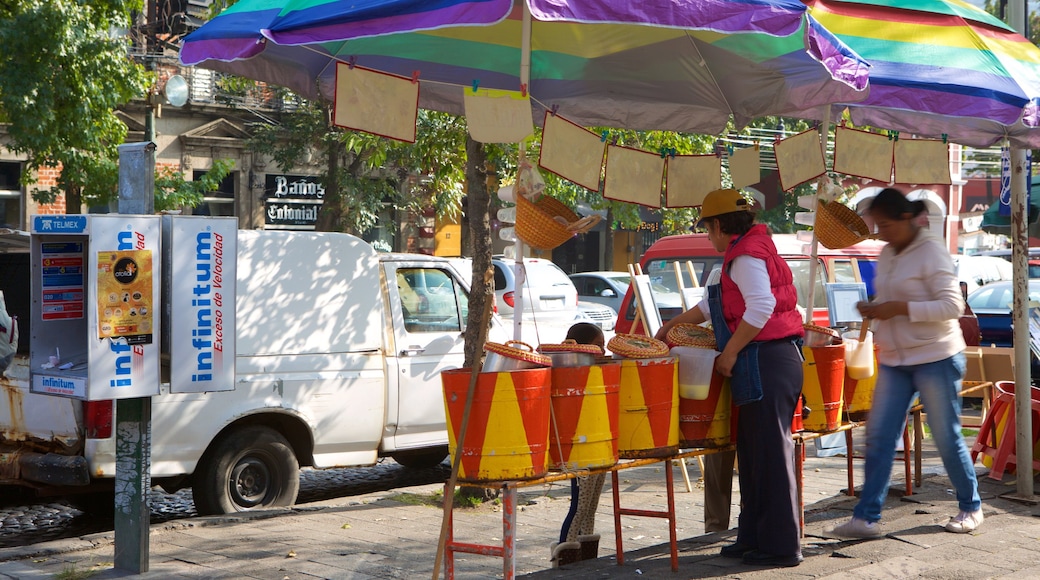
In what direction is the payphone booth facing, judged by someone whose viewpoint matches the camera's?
facing the viewer and to the left of the viewer

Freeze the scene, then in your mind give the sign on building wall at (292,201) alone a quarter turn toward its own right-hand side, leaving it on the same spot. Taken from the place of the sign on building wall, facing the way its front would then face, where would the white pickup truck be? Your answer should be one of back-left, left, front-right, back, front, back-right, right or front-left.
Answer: left

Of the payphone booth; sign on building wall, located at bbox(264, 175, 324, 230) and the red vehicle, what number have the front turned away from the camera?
0

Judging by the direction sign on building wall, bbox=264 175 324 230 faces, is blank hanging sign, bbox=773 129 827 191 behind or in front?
in front

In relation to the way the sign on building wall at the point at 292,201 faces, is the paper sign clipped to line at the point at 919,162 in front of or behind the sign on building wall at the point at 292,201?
in front

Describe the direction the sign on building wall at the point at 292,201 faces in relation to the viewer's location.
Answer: facing the viewer

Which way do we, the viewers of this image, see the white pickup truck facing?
facing away from the viewer and to the right of the viewer

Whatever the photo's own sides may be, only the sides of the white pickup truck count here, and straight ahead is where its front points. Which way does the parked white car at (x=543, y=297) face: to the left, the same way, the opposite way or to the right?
to the left

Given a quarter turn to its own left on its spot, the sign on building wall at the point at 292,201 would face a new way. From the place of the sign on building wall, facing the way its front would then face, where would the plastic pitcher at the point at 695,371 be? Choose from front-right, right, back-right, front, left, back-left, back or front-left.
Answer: right

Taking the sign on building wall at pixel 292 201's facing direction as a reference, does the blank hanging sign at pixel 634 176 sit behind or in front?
in front

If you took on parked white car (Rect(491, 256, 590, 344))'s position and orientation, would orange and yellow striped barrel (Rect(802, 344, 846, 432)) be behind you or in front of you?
behind
